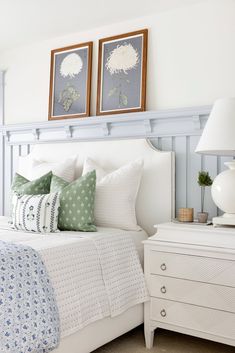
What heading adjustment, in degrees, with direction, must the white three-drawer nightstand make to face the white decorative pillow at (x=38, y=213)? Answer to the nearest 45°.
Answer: approximately 45° to its right

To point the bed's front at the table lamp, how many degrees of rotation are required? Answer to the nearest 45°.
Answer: approximately 90° to its left

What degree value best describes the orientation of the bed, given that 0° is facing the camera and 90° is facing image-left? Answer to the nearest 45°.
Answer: approximately 45°

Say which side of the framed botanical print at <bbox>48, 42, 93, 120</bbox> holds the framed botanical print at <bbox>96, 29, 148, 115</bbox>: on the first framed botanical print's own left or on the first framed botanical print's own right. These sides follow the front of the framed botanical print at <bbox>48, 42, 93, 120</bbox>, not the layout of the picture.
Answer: on the first framed botanical print's own left
